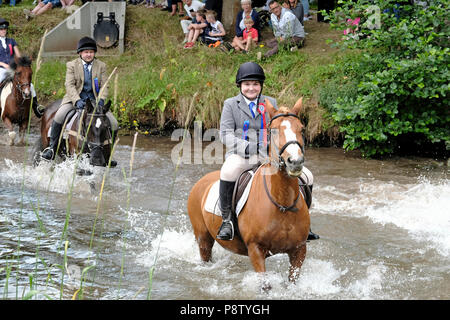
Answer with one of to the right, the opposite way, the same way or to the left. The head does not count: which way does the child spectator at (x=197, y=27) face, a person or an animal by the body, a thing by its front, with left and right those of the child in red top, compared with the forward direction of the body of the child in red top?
the same way

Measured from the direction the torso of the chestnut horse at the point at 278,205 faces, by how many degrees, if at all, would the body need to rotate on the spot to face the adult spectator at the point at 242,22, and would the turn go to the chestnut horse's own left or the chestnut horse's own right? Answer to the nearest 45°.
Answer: approximately 135° to the chestnut horse's own left

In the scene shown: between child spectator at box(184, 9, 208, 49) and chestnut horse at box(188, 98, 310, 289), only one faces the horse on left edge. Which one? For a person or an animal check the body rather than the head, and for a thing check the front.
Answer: the child spectator

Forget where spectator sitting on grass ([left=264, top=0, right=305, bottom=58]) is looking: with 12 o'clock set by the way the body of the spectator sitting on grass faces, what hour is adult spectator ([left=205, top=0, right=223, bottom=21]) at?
The adult spectator is roughly at 3 o'clock from the spectator sitting on grass.

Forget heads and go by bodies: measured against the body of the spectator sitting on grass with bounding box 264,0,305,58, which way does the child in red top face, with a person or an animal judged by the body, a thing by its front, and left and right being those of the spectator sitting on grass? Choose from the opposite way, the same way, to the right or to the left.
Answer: the same way

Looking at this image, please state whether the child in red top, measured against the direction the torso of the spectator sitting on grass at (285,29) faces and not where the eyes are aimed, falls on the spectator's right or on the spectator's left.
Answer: on the spectator's right

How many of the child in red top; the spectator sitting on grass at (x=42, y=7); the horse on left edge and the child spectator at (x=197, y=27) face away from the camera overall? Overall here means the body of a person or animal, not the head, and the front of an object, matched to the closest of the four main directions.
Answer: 0

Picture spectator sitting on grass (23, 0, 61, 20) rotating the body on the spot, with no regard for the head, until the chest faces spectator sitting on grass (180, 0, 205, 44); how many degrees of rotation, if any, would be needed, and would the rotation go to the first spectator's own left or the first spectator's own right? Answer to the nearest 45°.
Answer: approximately 90° to the first spectator's own left

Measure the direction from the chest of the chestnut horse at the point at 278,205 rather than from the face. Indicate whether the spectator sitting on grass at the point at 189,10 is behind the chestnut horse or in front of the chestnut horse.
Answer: behind

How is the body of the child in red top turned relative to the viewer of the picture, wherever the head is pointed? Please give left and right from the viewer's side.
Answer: facing the viewer and to the left of the viewer

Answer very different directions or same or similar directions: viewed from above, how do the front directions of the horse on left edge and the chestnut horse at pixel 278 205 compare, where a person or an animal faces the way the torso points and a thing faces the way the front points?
same or similar directions

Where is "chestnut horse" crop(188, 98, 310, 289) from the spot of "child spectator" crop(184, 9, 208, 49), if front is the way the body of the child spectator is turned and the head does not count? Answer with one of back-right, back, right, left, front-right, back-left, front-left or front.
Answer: front-left

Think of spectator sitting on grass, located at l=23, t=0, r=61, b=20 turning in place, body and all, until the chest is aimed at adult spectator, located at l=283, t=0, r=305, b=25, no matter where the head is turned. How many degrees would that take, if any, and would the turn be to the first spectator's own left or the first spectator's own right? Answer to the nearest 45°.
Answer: approximately 90° to the first spectator's own left

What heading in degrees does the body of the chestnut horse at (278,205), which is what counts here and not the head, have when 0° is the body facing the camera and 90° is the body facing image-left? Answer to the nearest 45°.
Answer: approximately 315°

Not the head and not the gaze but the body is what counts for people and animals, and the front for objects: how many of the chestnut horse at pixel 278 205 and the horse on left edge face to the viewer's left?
0
